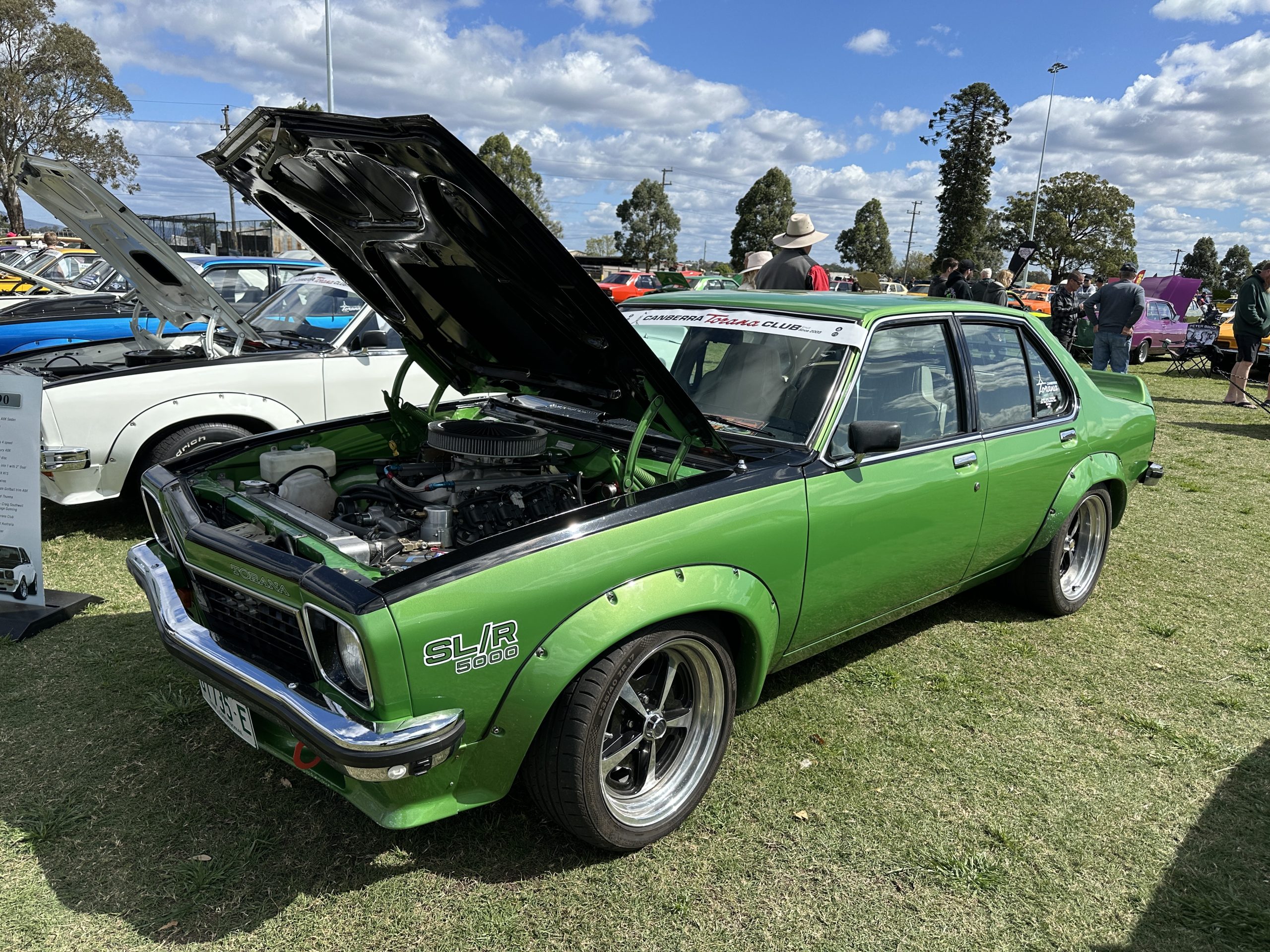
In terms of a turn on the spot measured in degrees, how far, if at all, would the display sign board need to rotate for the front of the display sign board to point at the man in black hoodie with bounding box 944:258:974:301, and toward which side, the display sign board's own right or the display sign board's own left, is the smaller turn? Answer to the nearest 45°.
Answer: approximately 90° to the display sign board's own left

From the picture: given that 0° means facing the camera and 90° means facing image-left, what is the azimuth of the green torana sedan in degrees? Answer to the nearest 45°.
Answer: approximately 45°

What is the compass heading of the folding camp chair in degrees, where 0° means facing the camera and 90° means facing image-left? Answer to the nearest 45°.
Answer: approximately 45°

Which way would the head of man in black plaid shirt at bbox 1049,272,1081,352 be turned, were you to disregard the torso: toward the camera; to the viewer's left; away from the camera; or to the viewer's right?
to the viewer's right

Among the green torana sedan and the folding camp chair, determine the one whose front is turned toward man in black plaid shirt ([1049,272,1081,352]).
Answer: the folding camp chair

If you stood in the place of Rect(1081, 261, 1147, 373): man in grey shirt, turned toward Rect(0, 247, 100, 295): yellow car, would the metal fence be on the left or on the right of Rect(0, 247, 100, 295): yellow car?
right

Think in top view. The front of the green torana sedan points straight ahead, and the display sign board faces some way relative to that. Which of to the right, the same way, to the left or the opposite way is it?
to the left

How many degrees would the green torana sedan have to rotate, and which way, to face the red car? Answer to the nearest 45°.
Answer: approximately 135° to its right

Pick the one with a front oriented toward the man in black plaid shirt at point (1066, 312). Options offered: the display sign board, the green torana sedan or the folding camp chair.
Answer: the folding camp chair
